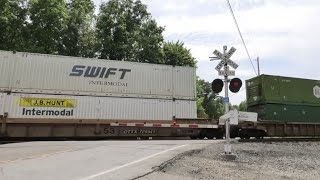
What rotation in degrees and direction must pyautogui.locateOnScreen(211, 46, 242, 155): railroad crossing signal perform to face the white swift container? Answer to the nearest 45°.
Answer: approximately 135° to its right

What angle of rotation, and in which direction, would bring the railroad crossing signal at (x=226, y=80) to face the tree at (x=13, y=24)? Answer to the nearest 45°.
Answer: approximately 135° to its right

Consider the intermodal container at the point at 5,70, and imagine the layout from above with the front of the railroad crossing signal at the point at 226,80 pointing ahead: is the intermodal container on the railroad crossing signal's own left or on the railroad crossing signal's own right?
on the railroad crossing signal's own right

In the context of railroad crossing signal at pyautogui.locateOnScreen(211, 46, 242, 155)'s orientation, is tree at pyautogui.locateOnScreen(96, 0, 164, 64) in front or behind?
behind

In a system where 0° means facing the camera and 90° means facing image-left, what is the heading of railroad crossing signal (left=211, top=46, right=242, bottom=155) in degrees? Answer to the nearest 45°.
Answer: approximately 0°

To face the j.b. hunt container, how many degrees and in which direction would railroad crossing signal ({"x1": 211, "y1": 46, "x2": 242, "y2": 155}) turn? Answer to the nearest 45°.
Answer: approximately 135° to its right
